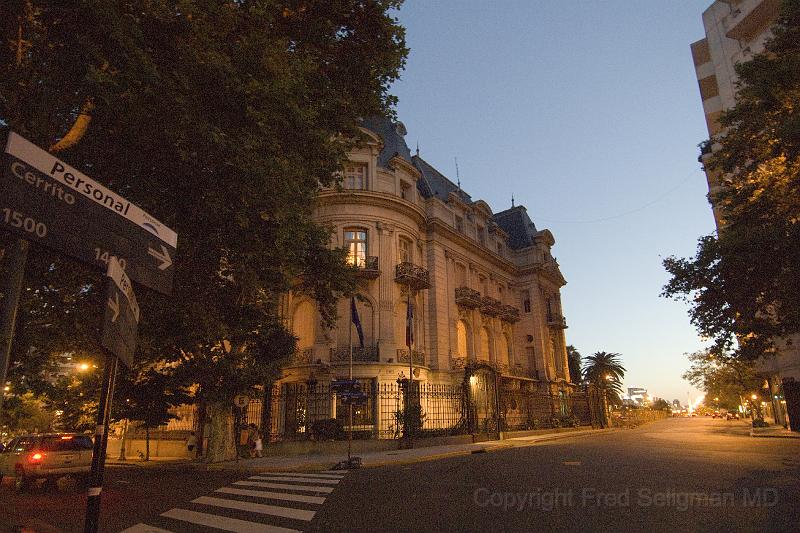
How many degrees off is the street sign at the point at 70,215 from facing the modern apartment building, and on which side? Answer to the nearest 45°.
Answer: approximately 45° to its left

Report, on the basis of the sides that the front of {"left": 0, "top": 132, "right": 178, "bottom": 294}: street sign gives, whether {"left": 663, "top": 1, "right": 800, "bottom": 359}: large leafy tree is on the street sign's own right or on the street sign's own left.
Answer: on the street sign's own left

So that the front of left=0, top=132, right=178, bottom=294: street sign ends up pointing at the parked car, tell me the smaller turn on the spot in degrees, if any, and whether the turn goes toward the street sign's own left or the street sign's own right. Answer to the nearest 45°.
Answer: approximately 135° to the street sign's own left

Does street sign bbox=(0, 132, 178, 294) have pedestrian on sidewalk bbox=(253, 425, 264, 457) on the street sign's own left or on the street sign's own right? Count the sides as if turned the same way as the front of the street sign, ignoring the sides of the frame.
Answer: on the street sign's own left

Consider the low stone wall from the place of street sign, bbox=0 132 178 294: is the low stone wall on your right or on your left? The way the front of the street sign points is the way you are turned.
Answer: on your left

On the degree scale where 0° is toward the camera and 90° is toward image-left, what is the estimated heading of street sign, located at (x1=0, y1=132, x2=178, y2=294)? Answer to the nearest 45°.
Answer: approximately 315°

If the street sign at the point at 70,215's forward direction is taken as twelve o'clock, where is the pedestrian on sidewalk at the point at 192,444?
The pedestrian on sidewalk is roughly at 8 o'clock from the street sign.
